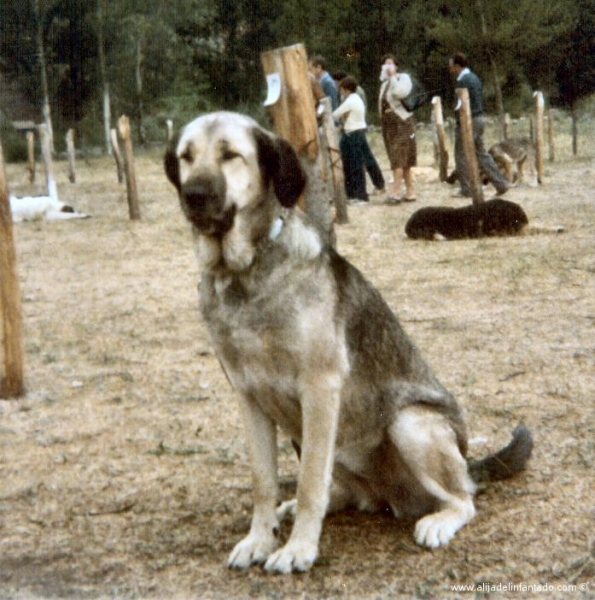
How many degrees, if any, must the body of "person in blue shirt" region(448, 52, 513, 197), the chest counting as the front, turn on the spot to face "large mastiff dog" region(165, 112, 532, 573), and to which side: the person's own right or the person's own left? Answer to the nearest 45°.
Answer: approximately 90° to the person's own left

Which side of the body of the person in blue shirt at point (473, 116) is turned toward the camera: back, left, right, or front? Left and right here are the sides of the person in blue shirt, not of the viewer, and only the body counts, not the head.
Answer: left

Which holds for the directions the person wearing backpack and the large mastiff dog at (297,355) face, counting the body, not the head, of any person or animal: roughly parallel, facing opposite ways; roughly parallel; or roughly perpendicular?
roughly parallel

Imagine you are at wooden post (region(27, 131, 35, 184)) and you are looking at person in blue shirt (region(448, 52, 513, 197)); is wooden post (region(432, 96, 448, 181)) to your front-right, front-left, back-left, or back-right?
front-left

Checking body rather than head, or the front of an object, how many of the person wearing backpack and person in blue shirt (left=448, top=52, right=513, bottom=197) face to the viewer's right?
0

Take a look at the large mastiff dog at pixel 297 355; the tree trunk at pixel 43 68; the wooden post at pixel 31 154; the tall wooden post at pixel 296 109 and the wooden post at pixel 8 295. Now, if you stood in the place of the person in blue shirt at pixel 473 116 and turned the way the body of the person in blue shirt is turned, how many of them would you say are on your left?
3

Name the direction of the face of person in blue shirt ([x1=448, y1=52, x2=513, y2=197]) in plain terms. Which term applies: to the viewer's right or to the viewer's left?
to the viewer's left

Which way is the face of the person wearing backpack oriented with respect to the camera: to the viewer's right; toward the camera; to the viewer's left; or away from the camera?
toward the camera

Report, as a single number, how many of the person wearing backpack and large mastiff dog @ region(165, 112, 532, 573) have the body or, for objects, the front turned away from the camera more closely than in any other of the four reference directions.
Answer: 0

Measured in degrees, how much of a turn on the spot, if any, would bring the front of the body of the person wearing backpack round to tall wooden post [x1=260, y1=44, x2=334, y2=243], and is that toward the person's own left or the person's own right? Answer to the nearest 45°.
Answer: approximately 45° to the person's own left

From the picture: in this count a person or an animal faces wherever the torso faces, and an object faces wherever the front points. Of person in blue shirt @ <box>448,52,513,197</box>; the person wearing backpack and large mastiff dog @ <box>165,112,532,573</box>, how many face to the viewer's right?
0

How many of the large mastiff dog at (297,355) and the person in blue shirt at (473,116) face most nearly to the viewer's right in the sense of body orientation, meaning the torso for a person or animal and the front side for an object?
0

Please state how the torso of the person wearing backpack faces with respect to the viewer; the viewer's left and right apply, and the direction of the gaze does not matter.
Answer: facing the viewer and to the left of the viewer

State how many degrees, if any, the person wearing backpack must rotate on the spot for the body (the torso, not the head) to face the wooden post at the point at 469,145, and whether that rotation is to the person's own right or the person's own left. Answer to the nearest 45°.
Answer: approximately 90° to the person's own left

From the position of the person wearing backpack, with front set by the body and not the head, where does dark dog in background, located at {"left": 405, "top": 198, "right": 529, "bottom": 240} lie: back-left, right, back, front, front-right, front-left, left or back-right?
front-left
